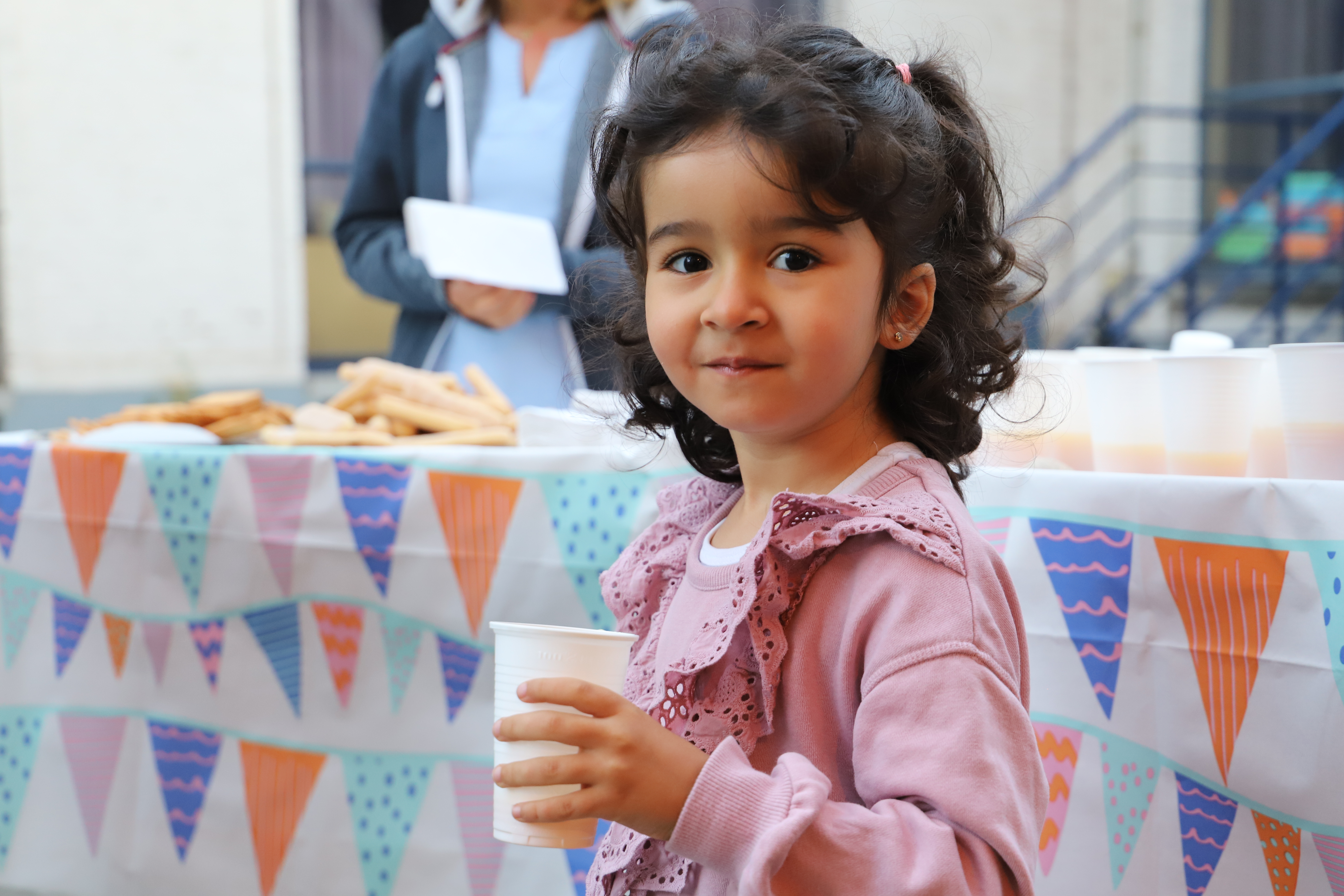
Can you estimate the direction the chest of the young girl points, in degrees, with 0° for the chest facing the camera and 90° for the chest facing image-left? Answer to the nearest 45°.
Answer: approximately 45°

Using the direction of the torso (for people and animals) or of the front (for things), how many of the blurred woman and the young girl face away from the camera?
0

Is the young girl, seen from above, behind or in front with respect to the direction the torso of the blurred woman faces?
in front

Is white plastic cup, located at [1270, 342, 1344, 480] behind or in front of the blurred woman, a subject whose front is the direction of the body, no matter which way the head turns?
in front

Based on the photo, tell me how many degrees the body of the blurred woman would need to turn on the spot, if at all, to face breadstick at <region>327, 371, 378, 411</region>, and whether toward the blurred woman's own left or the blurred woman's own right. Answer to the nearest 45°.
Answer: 0° — they already face it

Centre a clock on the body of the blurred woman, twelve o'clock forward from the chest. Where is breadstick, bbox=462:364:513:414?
The breadstick is roughly at 12 o'clock from the blurred woman.

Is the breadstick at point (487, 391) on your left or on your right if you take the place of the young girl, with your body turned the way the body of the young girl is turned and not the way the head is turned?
on your right

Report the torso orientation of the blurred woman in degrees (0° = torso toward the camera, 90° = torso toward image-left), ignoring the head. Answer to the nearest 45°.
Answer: approximately 0°
